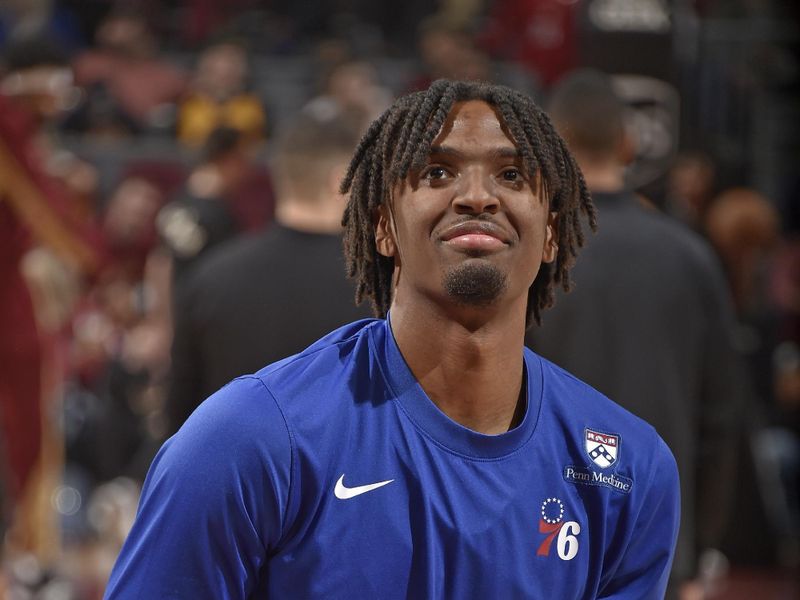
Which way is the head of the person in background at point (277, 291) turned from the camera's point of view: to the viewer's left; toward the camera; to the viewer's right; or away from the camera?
away from the camera

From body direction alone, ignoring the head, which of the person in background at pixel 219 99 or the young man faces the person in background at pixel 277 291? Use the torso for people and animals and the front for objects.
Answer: the person in background at pixel 219 99

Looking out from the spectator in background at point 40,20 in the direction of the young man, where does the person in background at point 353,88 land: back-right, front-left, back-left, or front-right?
front-left

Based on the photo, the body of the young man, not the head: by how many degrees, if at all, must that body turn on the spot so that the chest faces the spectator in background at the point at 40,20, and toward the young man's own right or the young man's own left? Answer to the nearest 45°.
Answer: approximately 180°

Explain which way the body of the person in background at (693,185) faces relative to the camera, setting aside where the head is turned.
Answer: toward the camera

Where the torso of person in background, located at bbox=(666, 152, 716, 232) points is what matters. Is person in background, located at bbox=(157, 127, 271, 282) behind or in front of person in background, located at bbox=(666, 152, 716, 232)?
in front

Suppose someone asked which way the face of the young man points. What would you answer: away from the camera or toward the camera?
toward the camera

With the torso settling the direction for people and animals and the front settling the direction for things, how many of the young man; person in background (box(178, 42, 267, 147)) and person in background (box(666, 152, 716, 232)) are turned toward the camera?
3

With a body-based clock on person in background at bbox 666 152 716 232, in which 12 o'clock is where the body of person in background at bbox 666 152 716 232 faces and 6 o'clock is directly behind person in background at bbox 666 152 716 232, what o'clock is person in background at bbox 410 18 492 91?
person in background at bbox 410 18 492 91 is roughly at 4 o'clock from person in background at bbox 666 152 716 232.

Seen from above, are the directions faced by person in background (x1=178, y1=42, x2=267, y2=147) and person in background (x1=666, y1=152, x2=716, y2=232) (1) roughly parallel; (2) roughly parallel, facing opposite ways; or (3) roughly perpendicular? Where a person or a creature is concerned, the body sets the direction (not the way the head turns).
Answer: roughly parallel

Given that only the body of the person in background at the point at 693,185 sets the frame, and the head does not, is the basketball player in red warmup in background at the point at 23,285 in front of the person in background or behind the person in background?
in front

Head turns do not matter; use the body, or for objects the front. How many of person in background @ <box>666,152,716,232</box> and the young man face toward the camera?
2
